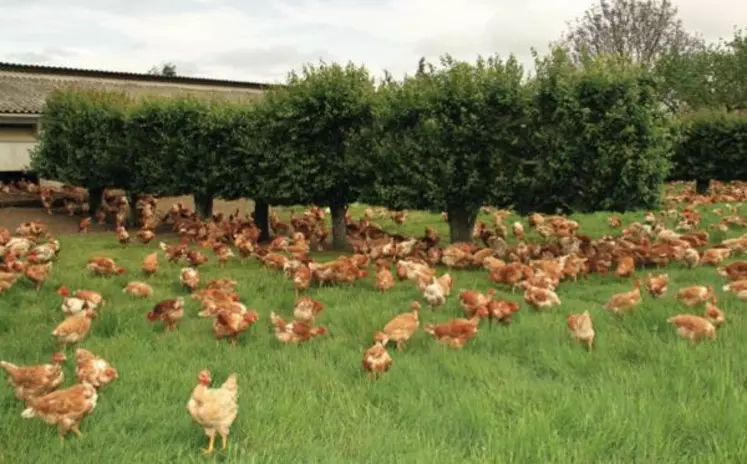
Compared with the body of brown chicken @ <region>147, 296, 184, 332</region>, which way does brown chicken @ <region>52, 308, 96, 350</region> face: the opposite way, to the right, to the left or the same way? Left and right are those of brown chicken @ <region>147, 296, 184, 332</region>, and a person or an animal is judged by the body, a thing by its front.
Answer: the opposite way

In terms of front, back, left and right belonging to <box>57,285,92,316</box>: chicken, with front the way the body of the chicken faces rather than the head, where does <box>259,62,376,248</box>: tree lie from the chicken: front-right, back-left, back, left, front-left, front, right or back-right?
back-right

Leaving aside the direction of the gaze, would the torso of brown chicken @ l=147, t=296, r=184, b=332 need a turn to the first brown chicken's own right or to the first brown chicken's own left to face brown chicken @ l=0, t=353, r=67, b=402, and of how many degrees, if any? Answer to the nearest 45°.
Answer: approximately 45° to the first brown chicken's own left

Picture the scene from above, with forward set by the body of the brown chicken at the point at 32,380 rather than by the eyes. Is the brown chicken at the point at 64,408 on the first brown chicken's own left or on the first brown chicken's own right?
on the first brown chicken's own right

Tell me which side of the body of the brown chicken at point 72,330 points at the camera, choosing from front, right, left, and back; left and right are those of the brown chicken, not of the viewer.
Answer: right
